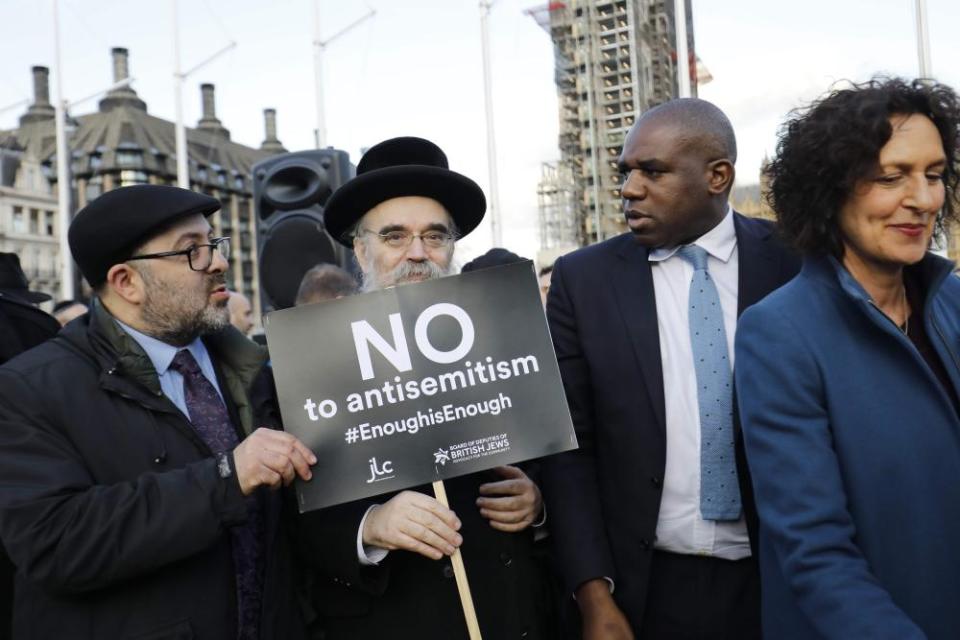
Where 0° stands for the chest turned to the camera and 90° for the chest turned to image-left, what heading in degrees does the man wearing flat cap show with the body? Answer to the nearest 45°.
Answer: approximately 315°

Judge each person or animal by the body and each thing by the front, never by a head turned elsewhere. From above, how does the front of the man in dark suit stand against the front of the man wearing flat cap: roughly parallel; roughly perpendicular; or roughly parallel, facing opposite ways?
roughly perpendicular

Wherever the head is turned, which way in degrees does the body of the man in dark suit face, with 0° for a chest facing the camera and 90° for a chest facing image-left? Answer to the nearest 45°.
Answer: approximately 0°

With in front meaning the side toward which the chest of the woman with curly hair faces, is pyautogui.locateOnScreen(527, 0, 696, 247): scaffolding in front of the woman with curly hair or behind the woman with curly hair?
behind

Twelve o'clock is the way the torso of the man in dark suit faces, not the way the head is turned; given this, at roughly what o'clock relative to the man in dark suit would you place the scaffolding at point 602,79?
The scaffolding is roughly at 6 o'clock from the man in dark suit.
